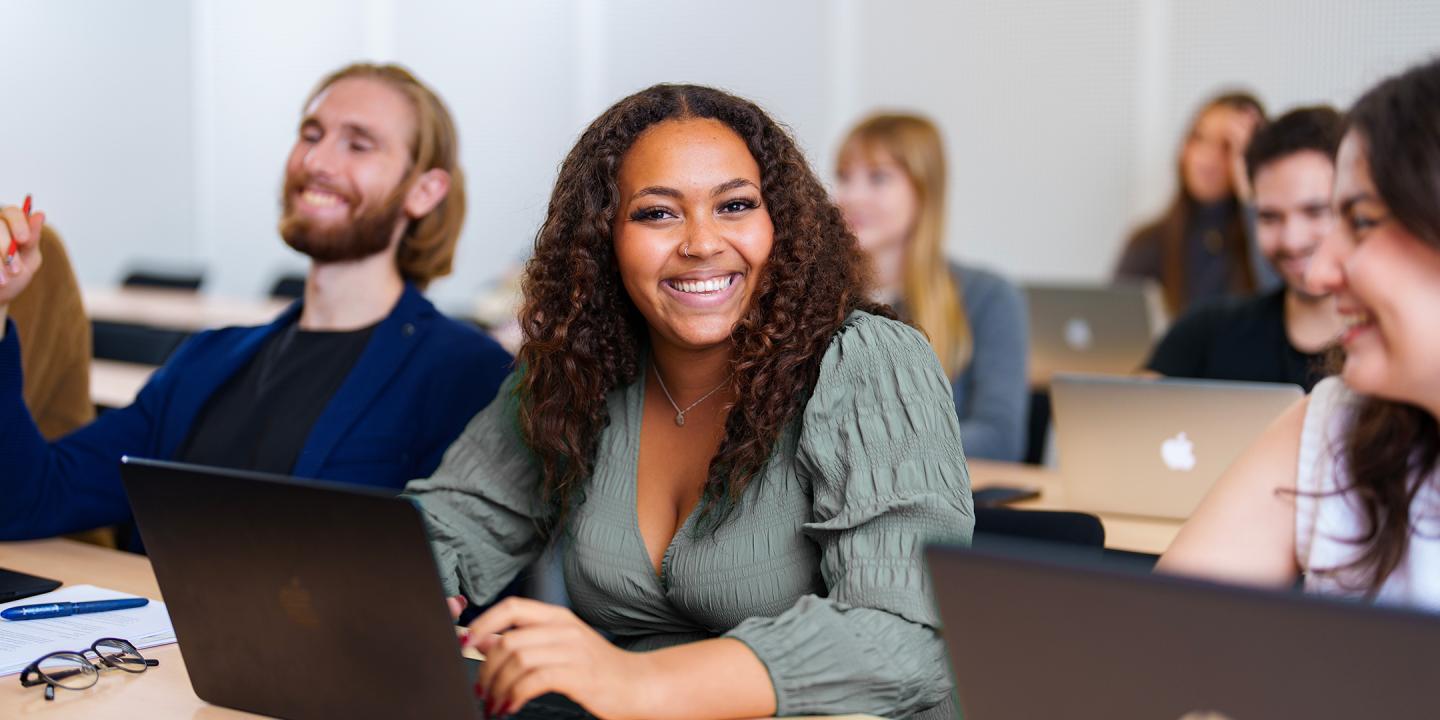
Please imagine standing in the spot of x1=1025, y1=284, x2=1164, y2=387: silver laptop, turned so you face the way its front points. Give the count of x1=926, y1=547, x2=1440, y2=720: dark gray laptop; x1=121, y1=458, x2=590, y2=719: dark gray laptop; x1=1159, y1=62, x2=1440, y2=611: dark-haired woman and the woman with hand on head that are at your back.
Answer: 3

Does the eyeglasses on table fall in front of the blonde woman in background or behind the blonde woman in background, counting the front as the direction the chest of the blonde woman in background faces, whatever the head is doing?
in front

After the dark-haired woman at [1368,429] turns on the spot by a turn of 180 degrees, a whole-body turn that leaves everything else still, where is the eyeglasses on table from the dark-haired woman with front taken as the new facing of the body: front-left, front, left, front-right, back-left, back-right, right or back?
back-left

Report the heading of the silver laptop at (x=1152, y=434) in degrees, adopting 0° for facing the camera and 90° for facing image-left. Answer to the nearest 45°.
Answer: approximately 180°

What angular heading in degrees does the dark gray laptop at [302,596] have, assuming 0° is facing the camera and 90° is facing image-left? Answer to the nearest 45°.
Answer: approximately 225°

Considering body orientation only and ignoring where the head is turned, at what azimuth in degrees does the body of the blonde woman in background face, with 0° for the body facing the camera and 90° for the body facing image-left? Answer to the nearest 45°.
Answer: approximately 45°

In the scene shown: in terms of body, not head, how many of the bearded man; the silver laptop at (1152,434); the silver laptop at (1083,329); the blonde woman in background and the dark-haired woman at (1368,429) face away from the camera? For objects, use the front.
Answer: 2

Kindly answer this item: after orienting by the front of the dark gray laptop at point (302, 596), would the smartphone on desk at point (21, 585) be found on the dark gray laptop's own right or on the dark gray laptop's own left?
on the dark gray laptop's own left

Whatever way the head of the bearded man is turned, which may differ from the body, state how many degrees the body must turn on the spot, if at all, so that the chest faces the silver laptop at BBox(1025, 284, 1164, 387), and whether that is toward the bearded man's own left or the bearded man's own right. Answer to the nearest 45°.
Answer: approximately 180°

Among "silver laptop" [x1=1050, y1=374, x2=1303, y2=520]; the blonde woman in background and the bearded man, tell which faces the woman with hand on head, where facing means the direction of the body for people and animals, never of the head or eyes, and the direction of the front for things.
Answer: the silver laptop

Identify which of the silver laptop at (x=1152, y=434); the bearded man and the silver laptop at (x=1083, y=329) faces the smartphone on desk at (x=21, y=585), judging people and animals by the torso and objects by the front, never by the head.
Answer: the bearded man

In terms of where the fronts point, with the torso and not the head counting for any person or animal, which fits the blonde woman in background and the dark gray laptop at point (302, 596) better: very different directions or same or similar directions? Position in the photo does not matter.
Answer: very different directions

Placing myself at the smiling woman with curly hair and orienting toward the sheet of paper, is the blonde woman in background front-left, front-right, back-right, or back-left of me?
back-right

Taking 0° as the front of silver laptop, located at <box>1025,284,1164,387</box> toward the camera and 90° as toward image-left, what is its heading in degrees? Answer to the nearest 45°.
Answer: approximately 180°

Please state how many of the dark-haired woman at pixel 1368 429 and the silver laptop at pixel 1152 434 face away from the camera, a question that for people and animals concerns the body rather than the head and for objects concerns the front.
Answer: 1
